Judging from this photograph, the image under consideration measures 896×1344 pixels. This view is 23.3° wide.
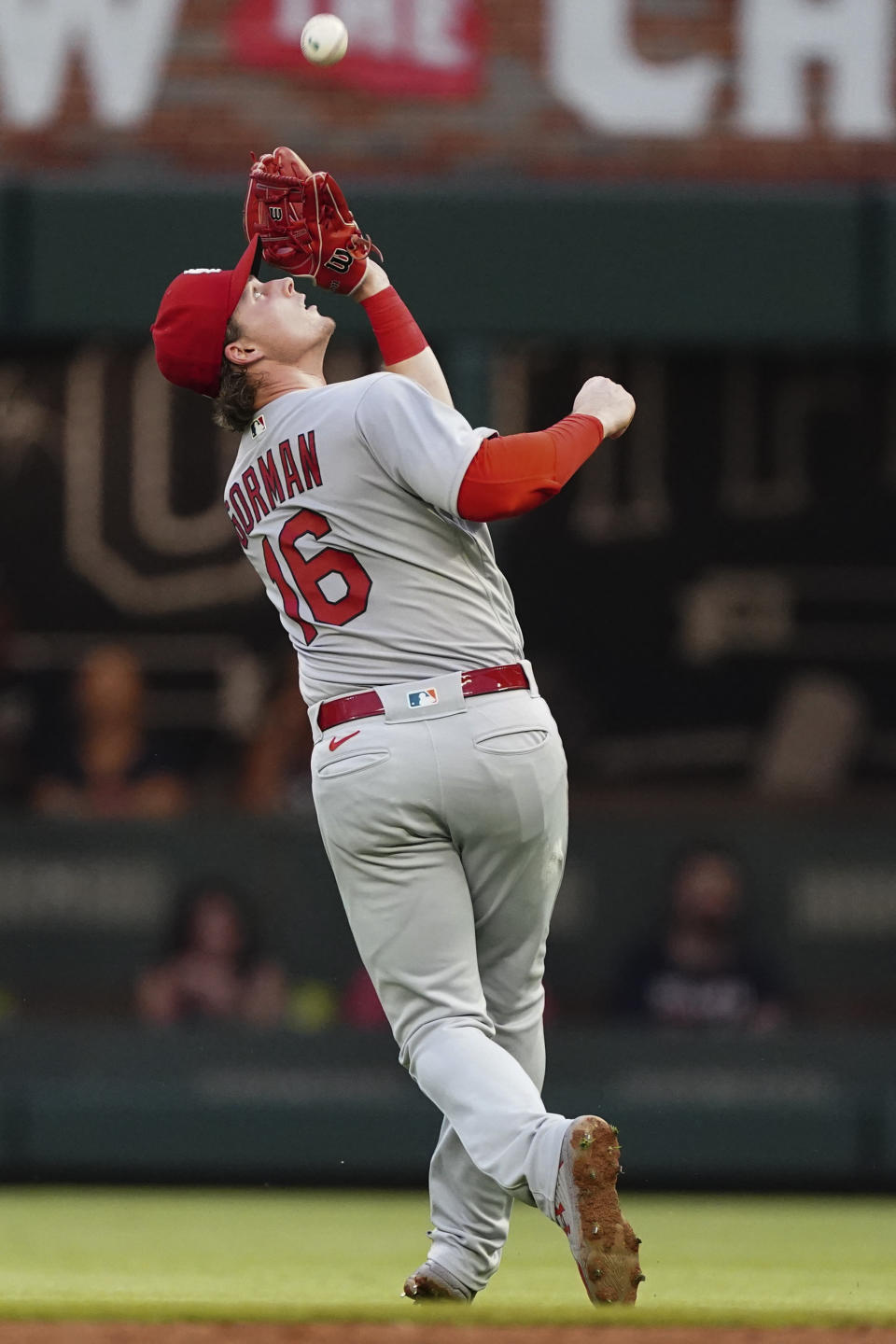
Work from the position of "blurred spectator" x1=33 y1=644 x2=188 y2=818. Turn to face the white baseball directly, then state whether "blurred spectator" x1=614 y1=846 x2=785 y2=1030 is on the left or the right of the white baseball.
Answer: left

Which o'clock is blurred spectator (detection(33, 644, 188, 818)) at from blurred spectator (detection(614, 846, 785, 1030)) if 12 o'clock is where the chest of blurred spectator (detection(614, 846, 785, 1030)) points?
blurred spectator (detection(33, 644, 188, 818)) is roughly at 3 o'clock from blurred spectator (detection(614, 846, 785, 1030)).

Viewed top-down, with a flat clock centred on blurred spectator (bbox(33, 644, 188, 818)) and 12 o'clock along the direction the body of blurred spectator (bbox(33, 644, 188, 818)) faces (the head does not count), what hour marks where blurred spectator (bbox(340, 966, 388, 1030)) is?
blurred spectator (bbox(340, 966, 388, 1030)) is roughly at 10 o'clock from blurred spectator (bbox(33, 644, 188, 818)).

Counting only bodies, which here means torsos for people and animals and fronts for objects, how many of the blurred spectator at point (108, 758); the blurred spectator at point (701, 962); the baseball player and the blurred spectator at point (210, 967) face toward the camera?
3

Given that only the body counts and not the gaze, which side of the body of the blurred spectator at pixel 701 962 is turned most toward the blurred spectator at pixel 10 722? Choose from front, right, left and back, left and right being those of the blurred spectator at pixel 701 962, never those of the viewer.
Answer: right

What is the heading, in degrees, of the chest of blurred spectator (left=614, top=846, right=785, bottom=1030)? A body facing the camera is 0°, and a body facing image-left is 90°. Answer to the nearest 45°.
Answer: approximately 0°

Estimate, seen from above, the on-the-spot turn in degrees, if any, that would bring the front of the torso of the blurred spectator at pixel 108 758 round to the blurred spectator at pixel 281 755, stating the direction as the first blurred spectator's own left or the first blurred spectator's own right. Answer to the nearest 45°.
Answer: approximately 90° to the first blurred spectator's own left
